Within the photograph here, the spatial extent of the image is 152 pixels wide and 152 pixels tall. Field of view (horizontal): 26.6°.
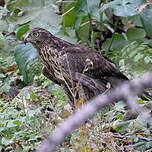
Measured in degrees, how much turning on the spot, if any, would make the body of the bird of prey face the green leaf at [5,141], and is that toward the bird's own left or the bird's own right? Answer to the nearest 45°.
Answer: approximately 45° to the bird's own left

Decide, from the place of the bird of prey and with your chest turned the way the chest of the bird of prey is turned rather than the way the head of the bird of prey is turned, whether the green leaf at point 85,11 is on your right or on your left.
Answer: on your right

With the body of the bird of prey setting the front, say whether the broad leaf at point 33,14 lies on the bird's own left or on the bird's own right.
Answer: on the bird's own right

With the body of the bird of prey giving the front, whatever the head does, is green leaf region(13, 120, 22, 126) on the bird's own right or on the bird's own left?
on the bird's own left

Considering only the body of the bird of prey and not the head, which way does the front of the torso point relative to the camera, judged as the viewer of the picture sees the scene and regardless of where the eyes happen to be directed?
to the viewer's left

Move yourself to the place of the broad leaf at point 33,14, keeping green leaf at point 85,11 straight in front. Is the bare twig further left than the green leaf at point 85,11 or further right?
right
